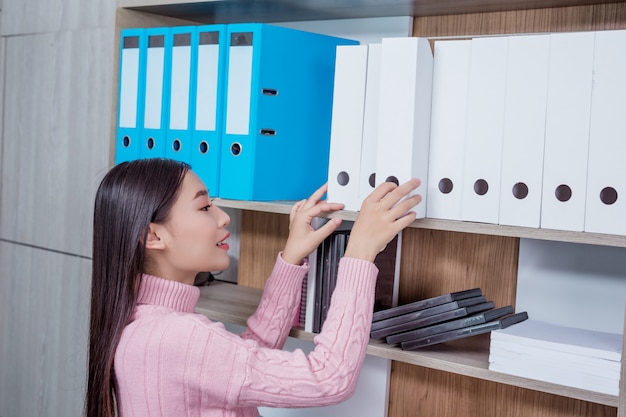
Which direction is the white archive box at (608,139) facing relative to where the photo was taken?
toward the camera

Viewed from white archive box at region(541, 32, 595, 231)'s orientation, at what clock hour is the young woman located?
The young woman is roughly at 3 o'clock from the white archive box.

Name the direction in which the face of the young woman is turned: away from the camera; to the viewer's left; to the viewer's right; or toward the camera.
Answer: to the viewer's right

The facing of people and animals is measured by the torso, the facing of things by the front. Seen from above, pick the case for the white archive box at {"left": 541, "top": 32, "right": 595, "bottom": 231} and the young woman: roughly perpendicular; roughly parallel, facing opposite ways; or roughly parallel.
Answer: roughly perpendicular

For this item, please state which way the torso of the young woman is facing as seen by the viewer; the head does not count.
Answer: to the viewer's right

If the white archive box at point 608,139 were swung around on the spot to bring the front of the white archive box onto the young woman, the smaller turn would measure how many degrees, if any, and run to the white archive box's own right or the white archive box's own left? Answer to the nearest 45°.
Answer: approximately 90° to the white archive box's own right

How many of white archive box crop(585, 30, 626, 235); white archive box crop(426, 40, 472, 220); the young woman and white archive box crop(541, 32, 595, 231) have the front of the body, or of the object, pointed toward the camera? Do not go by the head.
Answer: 3

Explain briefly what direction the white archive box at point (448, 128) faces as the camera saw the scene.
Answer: facing the viewer

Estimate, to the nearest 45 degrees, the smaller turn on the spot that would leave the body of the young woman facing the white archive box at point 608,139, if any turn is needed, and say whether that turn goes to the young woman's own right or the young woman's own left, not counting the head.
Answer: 0° — they already face it
